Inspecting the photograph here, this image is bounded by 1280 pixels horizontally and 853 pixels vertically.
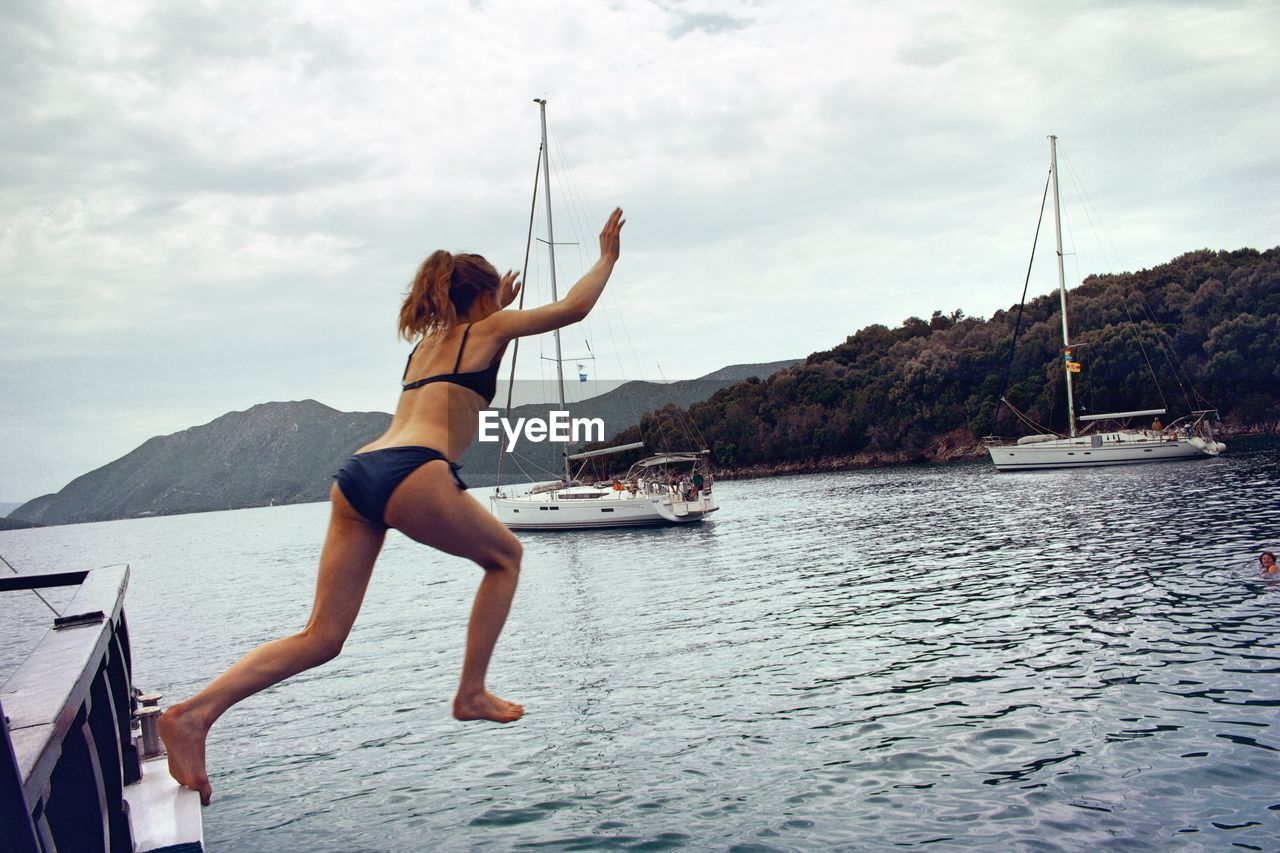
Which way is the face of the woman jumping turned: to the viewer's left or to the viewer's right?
to the viewer's right

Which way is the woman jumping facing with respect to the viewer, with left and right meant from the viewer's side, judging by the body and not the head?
facing away from the viewer and to the right of the viewer
